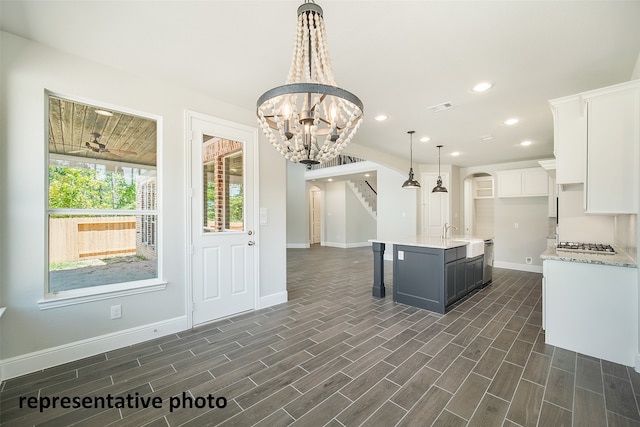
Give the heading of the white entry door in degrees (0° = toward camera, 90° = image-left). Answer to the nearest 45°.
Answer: approximately 315°

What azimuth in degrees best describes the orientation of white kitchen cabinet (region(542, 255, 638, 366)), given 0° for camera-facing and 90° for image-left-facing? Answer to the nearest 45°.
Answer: approximately 90°

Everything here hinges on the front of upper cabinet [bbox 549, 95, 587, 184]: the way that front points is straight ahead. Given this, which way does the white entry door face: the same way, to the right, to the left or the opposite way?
the opposite way

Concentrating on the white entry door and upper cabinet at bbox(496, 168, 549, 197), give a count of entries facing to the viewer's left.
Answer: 0

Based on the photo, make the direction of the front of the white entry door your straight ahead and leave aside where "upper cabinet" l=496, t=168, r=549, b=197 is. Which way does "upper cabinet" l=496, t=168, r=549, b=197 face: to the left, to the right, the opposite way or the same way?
to the right

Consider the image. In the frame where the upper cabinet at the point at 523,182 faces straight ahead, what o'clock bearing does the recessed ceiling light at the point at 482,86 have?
The recessed ceiling light is roughly at 12 o'clock from the upper cabinet.

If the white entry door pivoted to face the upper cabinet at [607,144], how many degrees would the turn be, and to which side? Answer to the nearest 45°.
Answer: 0° — it already faces it

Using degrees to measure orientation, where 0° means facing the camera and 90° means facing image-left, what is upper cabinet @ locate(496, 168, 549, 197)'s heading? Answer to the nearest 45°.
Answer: approximately 0°

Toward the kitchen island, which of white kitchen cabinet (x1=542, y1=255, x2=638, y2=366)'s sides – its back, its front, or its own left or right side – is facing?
front

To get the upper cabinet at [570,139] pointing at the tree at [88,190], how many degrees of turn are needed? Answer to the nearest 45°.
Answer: approximately 45° to its left

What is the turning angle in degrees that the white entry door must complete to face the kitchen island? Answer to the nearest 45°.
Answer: approximately 45° to its left

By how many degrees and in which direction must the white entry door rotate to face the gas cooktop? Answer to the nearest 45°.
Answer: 0° — it already faces it

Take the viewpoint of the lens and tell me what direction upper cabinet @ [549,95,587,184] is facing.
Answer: facing to the left of the viewer

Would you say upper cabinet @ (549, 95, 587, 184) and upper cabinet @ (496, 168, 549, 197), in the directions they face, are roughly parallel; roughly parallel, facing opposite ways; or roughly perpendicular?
roughly perpendicular

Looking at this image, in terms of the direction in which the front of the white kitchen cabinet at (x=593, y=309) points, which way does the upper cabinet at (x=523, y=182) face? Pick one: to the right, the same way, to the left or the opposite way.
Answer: to the left

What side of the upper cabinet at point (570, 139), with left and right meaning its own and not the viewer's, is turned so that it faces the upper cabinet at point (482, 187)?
right
